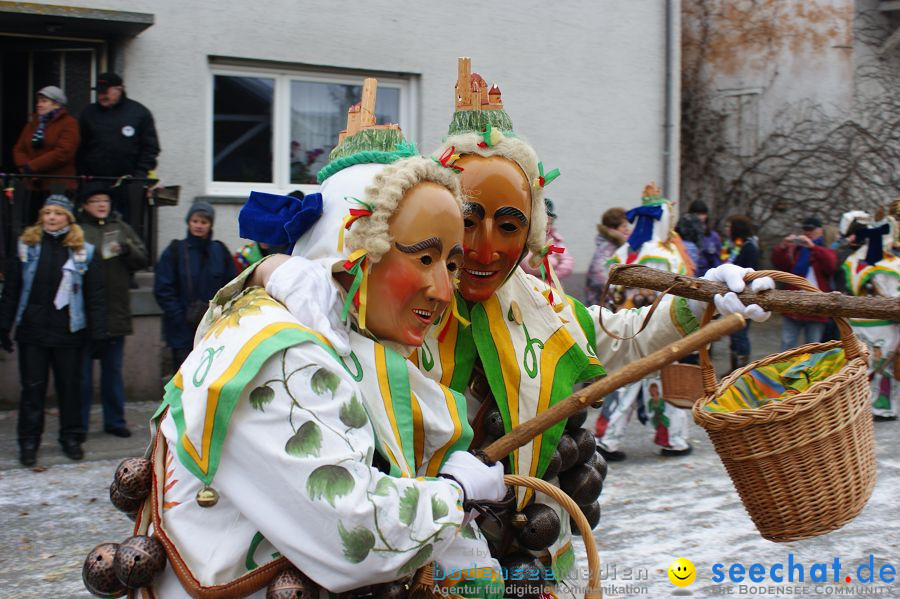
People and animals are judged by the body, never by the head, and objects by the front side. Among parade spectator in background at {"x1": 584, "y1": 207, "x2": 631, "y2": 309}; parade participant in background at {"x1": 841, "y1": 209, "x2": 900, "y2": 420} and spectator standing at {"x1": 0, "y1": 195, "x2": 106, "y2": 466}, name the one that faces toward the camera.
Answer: the spectator standing

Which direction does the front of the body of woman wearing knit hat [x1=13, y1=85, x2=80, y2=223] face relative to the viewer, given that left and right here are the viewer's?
facing the viewer and to the left of the viewer

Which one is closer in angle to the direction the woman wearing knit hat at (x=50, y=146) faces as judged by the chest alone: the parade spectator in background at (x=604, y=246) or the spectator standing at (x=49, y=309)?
the spectator standing

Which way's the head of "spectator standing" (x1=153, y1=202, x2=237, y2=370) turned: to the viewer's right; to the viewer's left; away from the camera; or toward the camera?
toward the camera

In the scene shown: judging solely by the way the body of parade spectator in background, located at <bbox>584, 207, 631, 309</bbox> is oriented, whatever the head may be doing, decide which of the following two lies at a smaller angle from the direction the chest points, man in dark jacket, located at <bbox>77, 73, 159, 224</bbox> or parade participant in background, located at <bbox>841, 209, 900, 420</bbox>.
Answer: the parade participant in background

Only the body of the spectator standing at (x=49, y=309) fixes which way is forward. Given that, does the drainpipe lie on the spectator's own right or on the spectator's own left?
on the spectator's own left

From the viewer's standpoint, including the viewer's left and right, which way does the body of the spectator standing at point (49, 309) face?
facing the viewer

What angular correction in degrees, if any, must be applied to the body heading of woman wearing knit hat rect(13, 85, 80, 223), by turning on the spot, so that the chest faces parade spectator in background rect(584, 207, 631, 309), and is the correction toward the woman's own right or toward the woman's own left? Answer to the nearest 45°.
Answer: approximately 135° to the woman's own left

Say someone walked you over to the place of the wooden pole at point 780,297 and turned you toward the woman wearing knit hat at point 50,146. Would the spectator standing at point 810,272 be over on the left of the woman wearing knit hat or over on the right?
right

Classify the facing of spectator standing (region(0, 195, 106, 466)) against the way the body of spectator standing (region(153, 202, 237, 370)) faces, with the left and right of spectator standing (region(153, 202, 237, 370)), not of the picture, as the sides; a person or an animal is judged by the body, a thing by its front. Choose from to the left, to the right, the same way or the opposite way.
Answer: the same way
